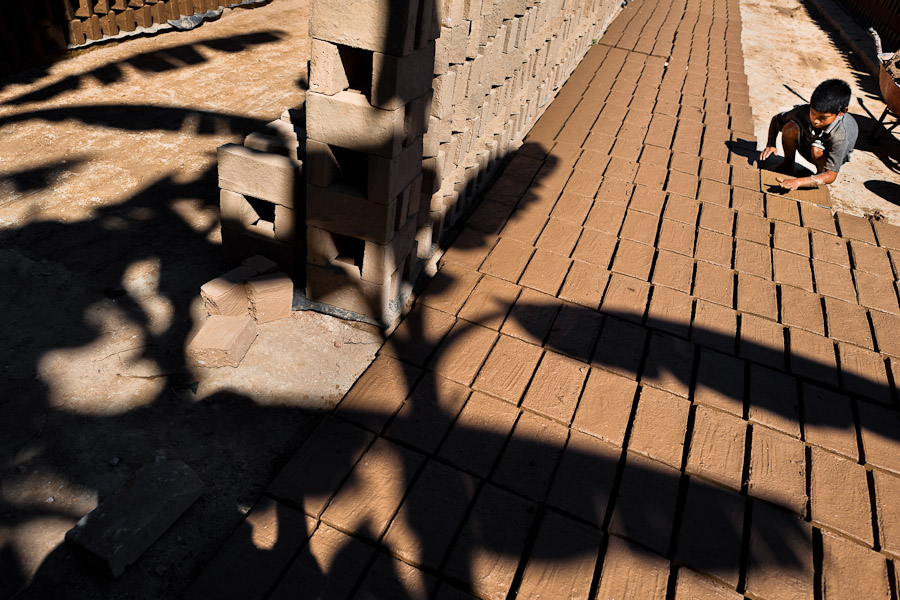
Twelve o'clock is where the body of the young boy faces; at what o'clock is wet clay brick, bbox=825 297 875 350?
The wet clay brick is roughly at 10 o'clock from the young boy.

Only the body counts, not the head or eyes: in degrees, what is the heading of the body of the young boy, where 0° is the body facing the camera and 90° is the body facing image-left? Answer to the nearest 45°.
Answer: approximately 45°

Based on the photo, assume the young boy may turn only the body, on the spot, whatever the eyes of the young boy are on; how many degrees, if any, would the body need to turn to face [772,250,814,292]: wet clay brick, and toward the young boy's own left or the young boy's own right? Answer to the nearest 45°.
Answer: approximately 45° to the young boy's own left

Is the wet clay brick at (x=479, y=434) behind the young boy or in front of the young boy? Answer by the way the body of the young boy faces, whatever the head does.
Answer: in front

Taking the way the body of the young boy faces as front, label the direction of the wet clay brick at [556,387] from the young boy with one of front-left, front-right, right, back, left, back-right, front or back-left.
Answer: front-left

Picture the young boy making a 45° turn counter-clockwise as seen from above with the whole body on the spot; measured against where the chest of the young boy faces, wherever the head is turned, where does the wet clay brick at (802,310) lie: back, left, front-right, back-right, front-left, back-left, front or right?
front

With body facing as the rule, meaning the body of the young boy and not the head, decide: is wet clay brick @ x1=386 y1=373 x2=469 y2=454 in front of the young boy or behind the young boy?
in front

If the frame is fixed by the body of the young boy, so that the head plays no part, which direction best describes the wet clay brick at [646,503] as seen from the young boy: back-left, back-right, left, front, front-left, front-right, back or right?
front-left

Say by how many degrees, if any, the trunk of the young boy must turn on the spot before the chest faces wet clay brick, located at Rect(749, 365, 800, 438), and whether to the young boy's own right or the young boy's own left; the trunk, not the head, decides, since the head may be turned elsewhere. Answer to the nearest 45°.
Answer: approximately 45° to the young boy's own left

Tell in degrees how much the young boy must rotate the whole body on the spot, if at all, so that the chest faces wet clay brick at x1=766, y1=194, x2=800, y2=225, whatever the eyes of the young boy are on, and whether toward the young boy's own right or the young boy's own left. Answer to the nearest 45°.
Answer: approximately 45° to the young boy's own left

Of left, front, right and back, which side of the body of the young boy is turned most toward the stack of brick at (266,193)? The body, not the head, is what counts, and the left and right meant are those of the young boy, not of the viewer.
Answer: front

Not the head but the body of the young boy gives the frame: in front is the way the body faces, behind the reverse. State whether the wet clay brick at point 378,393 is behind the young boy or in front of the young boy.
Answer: in front
